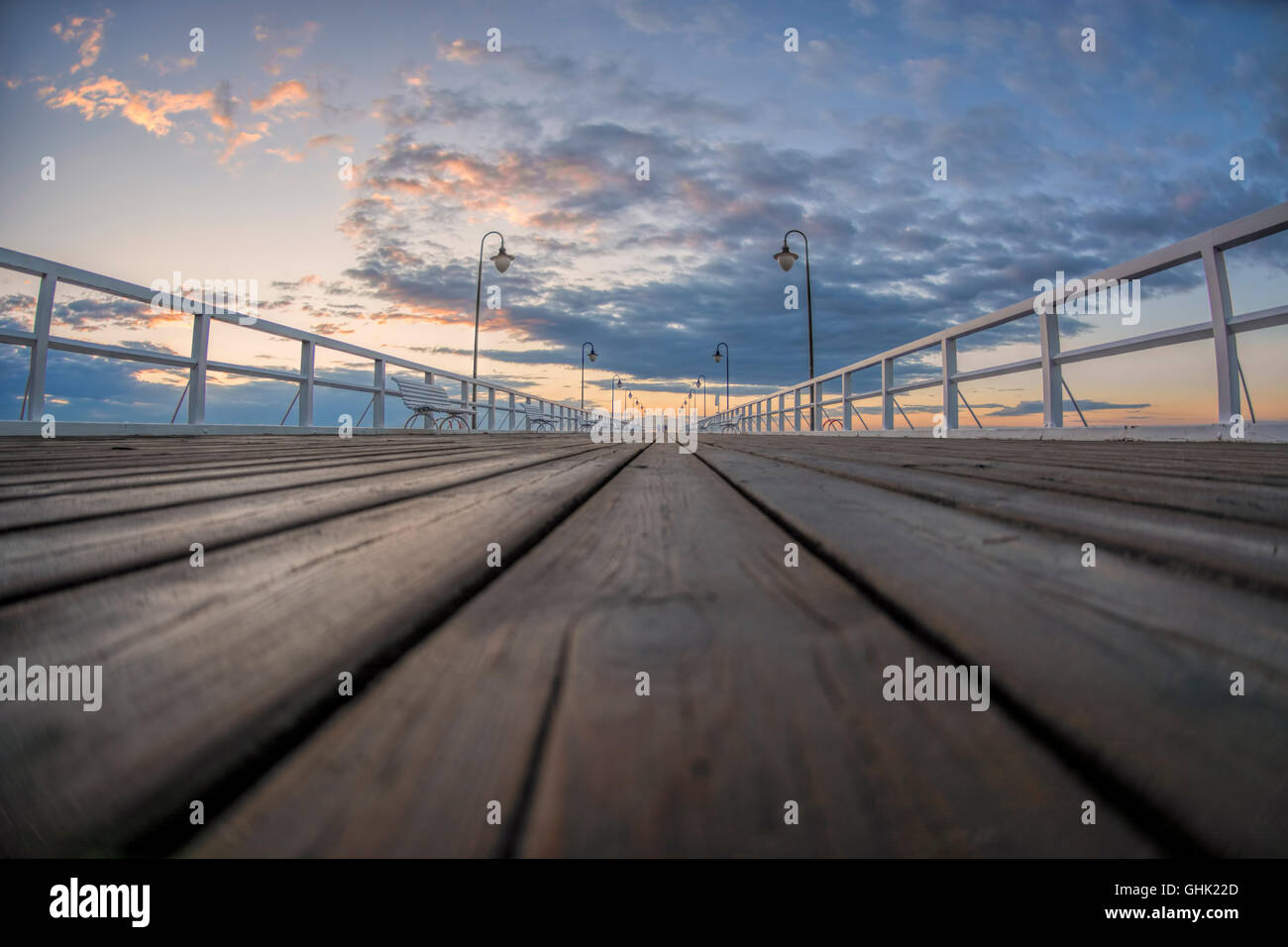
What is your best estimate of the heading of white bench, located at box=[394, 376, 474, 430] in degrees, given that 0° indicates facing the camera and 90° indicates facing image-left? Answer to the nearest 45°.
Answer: approximately 315°

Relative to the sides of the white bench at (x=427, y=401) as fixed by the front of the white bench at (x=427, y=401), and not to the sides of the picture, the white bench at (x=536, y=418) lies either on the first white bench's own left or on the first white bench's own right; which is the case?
on the first white bench's own left
